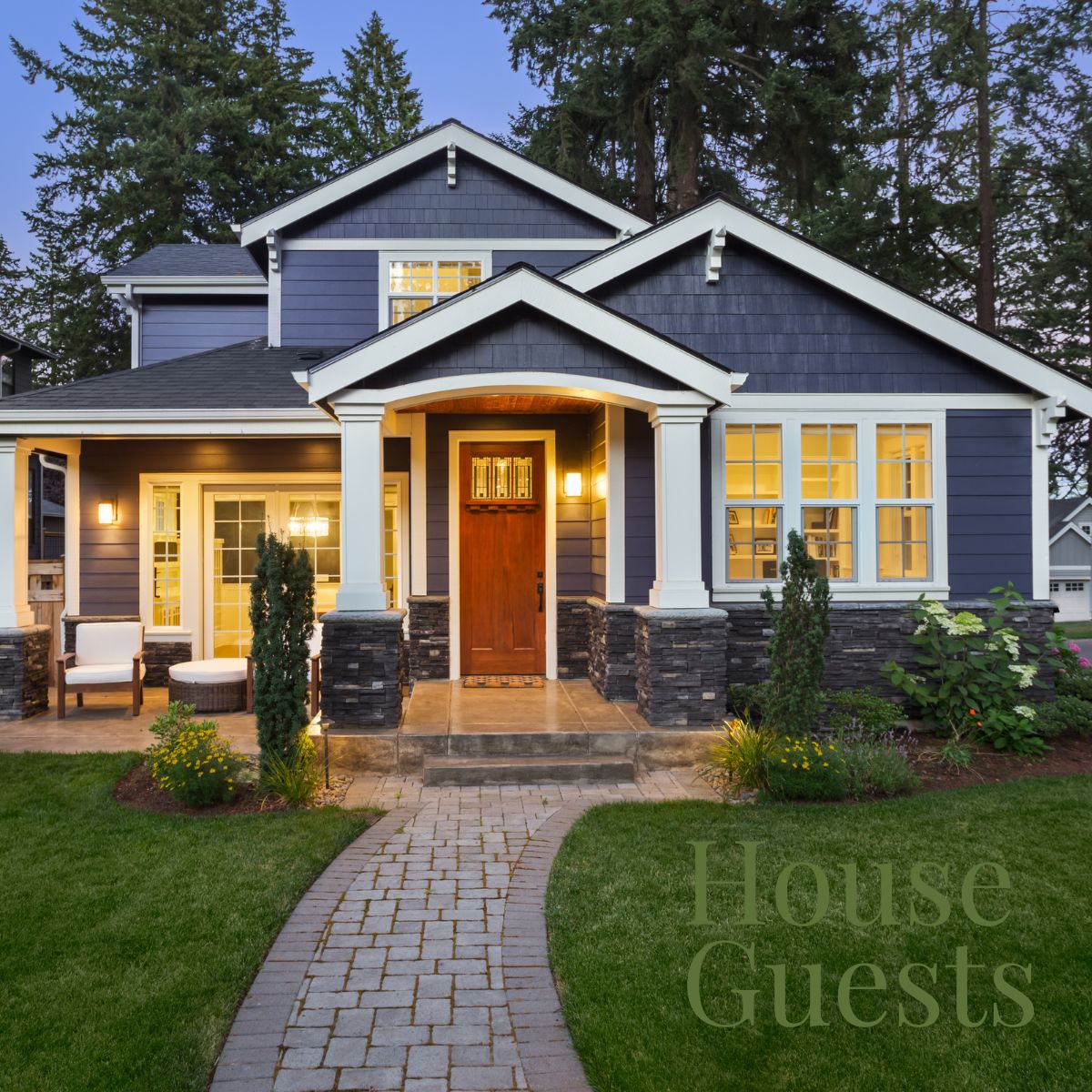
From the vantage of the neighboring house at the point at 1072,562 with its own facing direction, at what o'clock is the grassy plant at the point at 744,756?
The grassy plant is roughly at 12 o'clock from the neighboring house.

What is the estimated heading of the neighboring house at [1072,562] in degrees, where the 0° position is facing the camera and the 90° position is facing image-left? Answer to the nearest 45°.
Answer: approximately 0°

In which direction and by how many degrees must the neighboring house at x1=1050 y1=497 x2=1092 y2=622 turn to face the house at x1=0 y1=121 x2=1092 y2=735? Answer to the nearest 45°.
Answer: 0° — it already faces it

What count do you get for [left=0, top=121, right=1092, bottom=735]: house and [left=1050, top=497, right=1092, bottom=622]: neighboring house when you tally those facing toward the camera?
2

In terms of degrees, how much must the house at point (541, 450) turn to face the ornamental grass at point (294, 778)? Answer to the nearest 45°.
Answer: approximately 45° to its right

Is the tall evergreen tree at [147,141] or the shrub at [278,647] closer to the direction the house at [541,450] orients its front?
the shrub

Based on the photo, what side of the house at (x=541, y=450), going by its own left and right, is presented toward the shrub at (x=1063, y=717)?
left

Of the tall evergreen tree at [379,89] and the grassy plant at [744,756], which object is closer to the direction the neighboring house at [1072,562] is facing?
the grassy plant

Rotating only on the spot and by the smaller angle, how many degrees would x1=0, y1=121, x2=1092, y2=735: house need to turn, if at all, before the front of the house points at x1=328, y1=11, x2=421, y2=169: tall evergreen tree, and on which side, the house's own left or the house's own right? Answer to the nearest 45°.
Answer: approximately 180°
